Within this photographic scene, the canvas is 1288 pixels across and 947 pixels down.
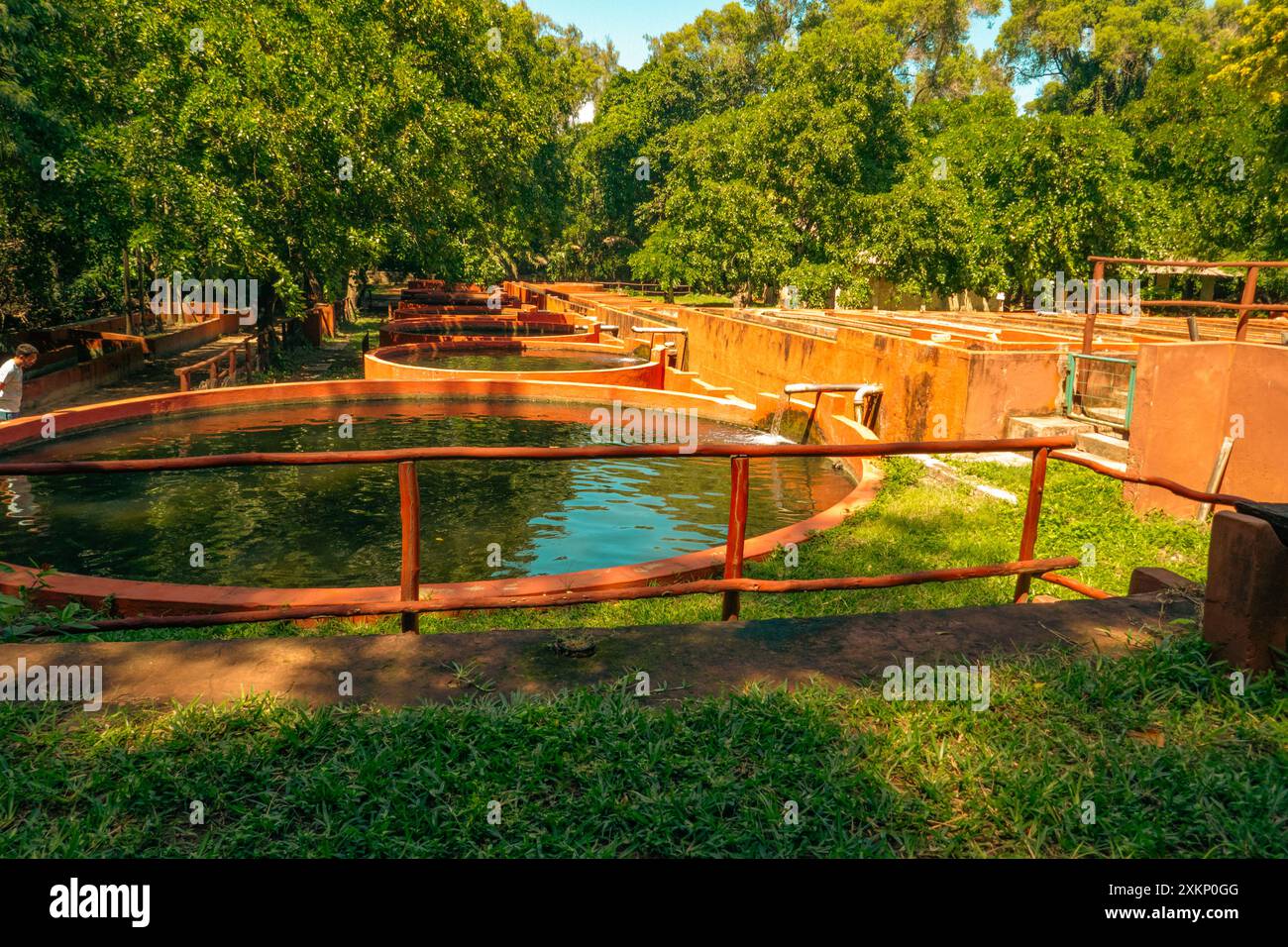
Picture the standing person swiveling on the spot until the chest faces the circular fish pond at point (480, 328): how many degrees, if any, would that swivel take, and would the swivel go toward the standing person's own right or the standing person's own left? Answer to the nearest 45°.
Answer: approximately 45° to the standing person's own left

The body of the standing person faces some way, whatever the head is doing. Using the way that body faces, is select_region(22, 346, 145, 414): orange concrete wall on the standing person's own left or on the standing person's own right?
on the standing person's own left

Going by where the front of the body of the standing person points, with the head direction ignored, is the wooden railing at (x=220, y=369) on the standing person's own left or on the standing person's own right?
on the standing person's own left

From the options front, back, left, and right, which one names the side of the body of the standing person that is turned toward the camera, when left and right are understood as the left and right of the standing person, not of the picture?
right

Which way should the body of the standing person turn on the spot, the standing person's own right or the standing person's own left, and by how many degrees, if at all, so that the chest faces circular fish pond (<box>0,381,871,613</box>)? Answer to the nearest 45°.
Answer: approximately 45° to the standing person's own right

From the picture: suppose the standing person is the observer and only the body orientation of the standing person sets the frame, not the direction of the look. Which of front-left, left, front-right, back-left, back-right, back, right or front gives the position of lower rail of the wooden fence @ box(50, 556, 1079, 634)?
right

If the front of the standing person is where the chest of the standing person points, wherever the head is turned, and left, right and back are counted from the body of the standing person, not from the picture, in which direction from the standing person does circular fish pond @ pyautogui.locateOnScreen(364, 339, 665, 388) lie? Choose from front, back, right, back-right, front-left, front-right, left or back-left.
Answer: front-left
